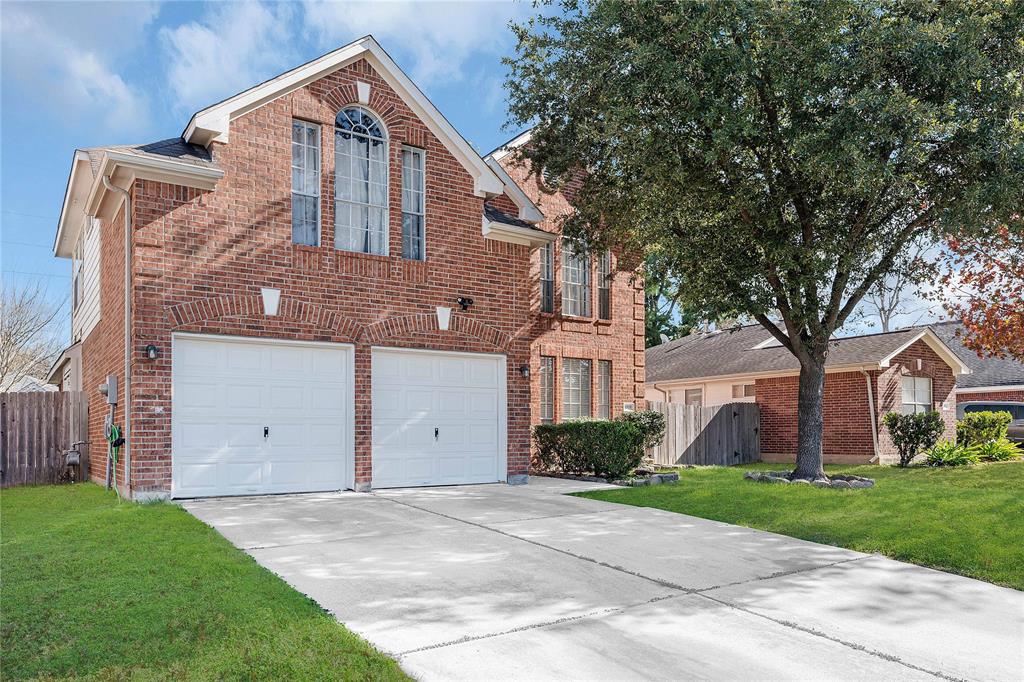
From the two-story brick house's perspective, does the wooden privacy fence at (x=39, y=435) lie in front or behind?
behind

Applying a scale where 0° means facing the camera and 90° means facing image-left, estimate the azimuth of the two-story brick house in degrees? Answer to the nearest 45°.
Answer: approximately 315°

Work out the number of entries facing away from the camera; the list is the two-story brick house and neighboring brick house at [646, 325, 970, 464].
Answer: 0

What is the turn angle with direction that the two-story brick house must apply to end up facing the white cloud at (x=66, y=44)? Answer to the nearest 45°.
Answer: approximately 180°

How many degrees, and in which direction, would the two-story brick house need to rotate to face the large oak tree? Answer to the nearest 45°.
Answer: approximately 45° to its left

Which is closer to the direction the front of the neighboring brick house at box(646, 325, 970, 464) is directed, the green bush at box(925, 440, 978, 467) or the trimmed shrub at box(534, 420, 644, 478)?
the green bush

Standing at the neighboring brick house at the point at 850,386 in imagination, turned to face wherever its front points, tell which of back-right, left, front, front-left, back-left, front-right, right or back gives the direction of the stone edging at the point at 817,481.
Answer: front-right

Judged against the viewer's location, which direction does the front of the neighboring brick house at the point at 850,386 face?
facing the viewer and to the right of the viewer

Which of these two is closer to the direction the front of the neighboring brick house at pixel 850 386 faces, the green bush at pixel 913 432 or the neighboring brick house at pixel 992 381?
the green bush

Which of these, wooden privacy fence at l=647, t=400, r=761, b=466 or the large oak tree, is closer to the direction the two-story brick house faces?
the large oak tree

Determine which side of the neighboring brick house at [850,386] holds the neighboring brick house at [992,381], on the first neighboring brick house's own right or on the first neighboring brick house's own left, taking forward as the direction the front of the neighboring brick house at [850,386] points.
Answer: on the first neighboring brick house's own left
